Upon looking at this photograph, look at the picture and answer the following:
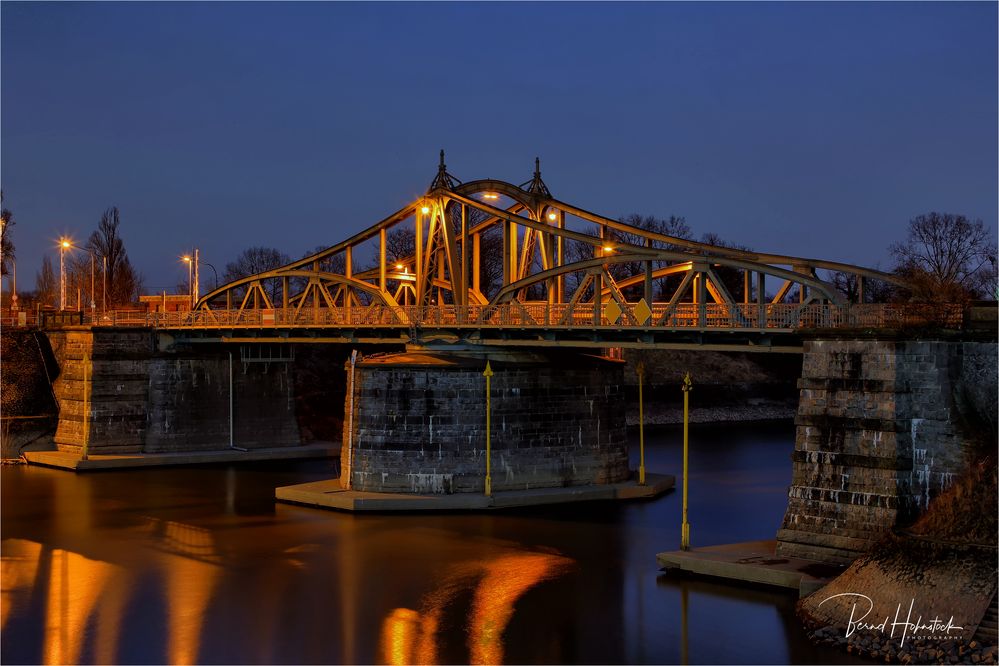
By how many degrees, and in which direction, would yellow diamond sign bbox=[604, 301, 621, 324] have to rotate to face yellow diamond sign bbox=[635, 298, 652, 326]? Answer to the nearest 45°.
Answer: approximately 45° to its left

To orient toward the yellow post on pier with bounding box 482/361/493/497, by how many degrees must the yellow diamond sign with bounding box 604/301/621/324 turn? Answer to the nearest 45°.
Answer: approximately 135° to its right

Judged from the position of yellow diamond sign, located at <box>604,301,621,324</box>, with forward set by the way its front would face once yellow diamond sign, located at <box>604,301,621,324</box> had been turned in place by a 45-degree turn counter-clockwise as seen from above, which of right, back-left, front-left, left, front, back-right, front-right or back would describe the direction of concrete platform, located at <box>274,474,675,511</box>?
back

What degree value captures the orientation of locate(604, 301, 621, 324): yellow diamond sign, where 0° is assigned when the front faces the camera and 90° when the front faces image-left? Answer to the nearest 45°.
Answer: approximately 0°

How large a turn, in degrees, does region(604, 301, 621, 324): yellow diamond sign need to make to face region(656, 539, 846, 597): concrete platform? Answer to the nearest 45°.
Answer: approximately 45° to its left
